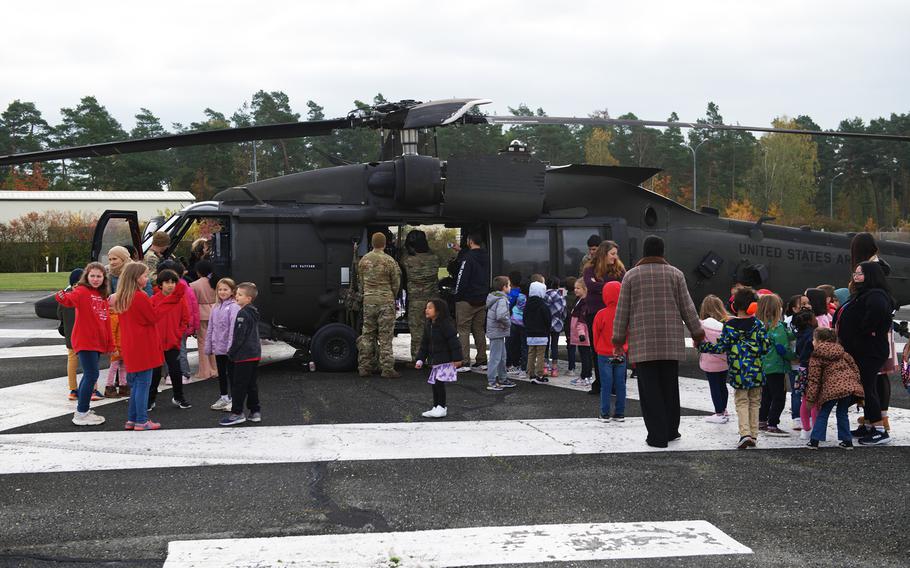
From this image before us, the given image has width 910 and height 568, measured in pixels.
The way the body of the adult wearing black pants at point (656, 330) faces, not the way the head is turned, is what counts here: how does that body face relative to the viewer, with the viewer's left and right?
facing away from the viewer

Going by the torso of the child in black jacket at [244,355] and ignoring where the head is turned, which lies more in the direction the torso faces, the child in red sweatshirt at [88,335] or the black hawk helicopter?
the child in red sweatshirt

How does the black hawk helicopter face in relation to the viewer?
to the viewer's left

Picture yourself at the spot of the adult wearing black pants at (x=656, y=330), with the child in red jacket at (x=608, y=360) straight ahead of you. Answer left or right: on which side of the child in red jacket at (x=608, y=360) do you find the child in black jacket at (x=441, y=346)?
left

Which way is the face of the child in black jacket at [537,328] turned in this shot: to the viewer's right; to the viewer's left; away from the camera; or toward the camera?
away from the camera

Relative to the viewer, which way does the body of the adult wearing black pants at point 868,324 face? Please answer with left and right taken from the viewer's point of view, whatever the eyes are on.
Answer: facing to the left of the viewer

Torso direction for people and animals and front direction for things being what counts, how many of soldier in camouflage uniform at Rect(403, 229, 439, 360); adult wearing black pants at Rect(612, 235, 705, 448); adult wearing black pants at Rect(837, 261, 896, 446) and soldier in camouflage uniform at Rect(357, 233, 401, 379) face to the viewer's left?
1

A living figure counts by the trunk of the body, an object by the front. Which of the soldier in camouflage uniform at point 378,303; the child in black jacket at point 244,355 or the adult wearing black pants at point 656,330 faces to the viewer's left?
the child in black jacket

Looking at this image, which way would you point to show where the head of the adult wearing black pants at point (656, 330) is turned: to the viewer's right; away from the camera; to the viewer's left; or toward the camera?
away from the camera

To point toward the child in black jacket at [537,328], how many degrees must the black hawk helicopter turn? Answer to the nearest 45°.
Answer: approximately 135° to its left

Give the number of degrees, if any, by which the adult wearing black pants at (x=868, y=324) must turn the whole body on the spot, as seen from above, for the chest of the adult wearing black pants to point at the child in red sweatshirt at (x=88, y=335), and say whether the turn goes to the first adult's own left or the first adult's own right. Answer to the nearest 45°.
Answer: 0° — they already face them

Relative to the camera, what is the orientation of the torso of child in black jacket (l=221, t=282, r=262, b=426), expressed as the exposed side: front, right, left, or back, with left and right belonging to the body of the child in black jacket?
left

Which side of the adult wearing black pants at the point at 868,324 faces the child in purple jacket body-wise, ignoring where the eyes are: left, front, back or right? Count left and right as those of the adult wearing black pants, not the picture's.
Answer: front
